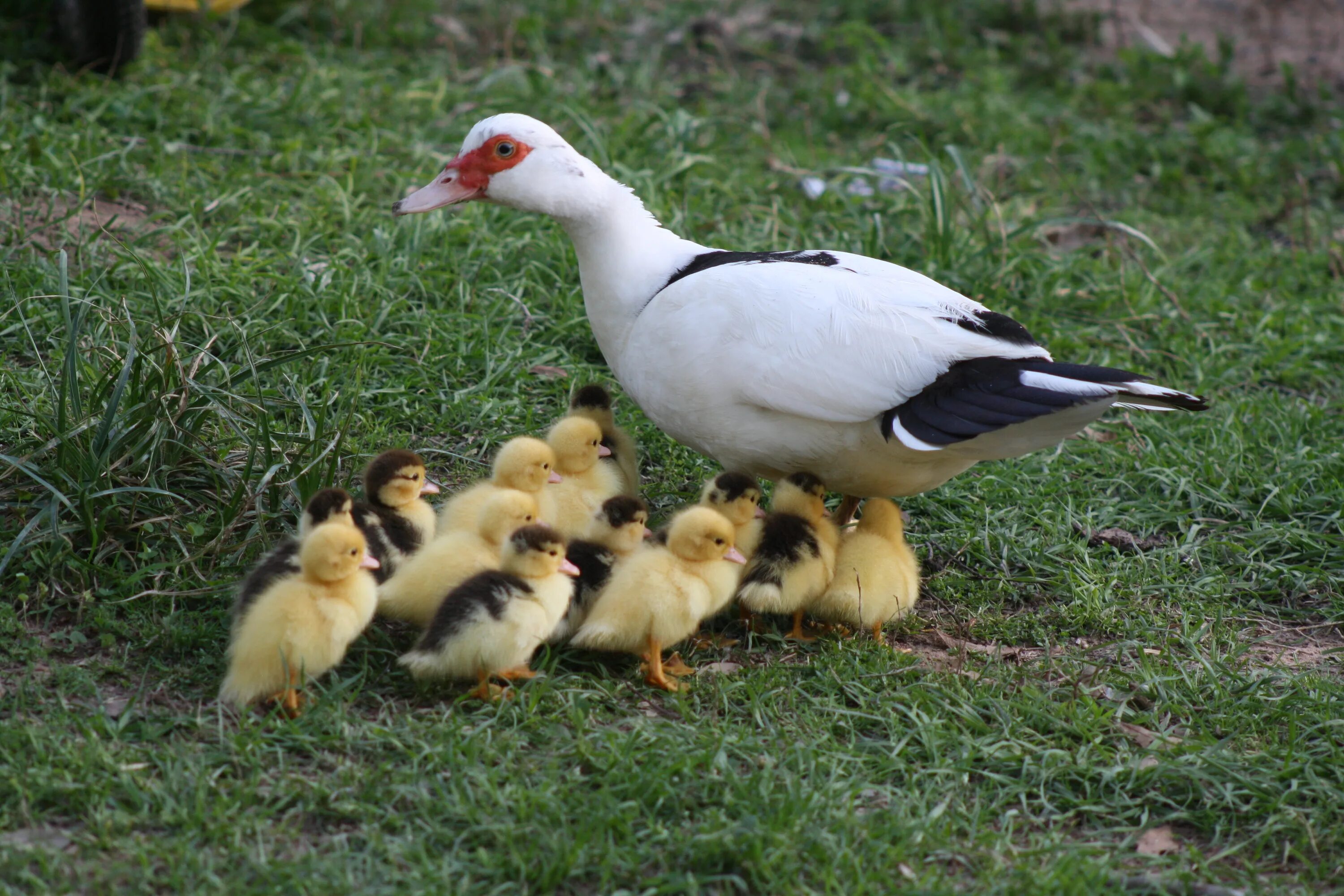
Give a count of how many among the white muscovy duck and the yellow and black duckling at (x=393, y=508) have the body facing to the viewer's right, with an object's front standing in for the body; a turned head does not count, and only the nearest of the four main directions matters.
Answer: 1

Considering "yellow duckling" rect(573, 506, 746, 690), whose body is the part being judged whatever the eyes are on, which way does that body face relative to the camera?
to the viewer's right

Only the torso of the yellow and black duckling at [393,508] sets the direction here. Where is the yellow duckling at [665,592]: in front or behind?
in front

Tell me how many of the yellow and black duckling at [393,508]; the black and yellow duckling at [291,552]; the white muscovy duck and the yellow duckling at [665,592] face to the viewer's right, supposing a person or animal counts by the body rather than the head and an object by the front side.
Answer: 3

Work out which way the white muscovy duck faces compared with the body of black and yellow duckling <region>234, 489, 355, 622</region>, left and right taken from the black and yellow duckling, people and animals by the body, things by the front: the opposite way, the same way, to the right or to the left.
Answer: the opposite way

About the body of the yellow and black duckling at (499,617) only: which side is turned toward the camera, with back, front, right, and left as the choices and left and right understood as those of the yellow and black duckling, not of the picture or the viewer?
right

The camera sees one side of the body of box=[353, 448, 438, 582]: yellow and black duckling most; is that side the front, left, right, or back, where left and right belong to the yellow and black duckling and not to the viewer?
right

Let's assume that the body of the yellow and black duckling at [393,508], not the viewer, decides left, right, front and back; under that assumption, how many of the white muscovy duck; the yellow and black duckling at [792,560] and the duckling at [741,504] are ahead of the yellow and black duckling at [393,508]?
3

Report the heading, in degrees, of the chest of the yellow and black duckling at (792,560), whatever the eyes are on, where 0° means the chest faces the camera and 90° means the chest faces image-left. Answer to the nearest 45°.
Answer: approximately 225°

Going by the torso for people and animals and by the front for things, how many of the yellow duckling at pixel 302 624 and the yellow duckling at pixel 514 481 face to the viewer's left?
0

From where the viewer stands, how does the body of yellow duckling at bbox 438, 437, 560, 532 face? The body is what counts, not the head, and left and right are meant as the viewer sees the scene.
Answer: facing to the right of the viewer

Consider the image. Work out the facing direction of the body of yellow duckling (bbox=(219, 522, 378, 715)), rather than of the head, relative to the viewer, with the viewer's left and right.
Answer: facing to the right of the viewer
